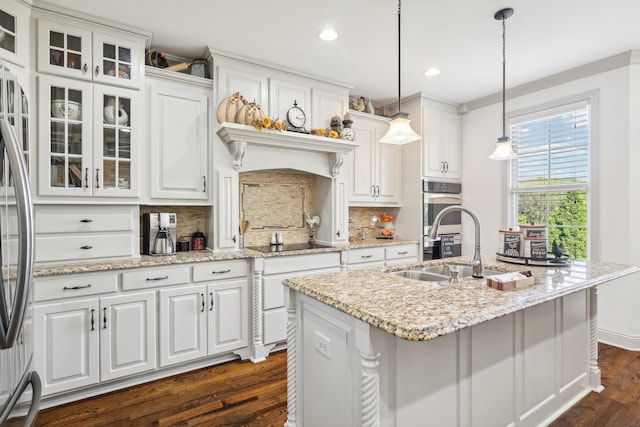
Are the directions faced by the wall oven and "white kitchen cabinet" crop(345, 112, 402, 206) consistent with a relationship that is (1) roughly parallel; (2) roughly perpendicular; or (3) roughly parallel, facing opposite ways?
roughly parallel

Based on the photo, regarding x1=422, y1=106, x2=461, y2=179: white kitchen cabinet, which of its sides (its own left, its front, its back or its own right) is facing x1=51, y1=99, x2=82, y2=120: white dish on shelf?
right

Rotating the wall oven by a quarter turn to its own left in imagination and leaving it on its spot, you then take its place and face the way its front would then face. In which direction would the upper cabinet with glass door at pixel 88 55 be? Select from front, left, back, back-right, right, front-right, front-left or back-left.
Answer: back

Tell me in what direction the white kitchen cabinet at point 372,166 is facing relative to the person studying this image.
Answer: facing the viewer and to the right of the viewer

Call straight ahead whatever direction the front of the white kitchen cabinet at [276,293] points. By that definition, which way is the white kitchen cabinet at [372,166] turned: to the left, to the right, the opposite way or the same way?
the same way

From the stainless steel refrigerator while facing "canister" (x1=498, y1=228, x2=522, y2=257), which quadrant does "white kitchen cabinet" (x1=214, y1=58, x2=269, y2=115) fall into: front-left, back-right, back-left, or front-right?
front-left

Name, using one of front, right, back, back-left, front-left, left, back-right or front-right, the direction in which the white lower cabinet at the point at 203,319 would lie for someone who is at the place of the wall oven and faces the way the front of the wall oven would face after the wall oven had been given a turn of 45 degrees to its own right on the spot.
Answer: front-right

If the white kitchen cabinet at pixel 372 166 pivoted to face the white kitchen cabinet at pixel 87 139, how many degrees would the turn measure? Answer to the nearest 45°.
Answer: approximately 90° to its right

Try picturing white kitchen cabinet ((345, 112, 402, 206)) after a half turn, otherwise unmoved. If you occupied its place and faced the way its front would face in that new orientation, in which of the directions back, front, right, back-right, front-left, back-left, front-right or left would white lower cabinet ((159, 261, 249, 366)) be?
left

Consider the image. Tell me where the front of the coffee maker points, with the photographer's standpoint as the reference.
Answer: facing the viewer

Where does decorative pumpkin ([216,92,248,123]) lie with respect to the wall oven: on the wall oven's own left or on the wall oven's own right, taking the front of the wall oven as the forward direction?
on the wall oven's own right

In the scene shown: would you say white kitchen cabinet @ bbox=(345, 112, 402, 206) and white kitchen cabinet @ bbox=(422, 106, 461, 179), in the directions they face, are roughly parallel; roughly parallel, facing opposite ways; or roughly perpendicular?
roughly parallel

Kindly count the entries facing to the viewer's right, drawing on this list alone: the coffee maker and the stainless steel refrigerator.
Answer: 1

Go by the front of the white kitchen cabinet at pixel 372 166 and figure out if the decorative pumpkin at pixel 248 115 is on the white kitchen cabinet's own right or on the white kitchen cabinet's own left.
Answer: on the white kitchen cabinet's own right
